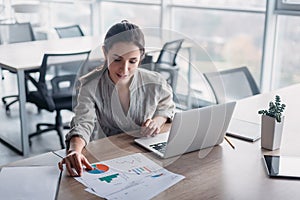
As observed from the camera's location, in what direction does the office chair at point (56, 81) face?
facing away from the viewer and to the left of the viewer

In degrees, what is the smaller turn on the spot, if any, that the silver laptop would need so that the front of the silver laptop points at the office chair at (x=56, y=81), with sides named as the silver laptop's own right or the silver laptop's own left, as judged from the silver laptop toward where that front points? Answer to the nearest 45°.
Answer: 0° — it already faces it

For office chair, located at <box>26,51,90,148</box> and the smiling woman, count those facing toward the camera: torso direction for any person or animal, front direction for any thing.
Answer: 1

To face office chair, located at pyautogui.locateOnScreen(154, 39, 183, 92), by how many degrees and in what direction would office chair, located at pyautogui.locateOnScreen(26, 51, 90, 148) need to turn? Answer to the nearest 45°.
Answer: approximately 90° to its right

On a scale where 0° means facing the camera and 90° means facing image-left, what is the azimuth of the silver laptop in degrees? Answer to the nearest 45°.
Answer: approximately 135°
